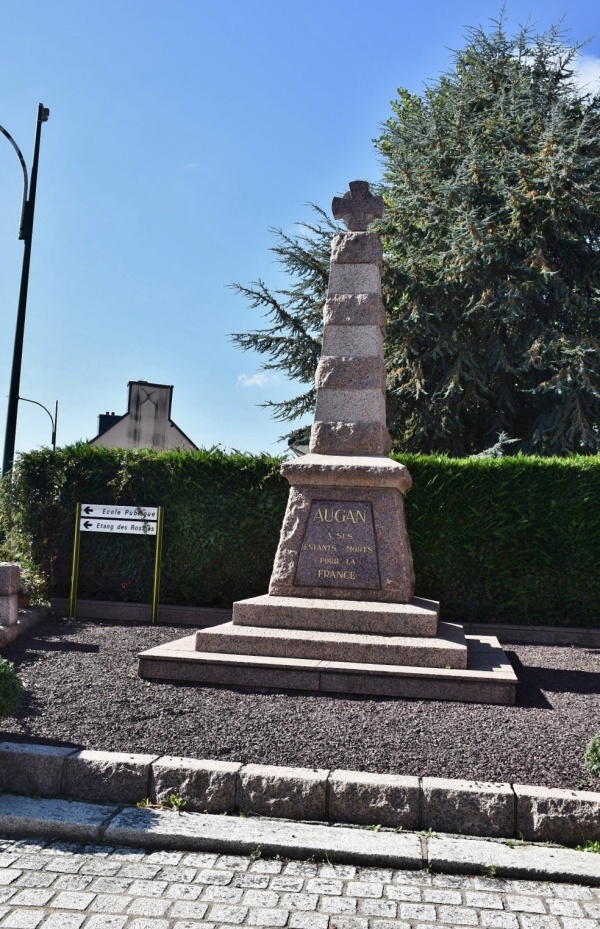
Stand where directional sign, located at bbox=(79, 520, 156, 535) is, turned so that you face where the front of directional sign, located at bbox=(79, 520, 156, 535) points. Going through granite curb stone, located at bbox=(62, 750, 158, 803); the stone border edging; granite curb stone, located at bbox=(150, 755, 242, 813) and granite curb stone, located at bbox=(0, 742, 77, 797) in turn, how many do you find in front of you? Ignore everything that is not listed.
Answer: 4

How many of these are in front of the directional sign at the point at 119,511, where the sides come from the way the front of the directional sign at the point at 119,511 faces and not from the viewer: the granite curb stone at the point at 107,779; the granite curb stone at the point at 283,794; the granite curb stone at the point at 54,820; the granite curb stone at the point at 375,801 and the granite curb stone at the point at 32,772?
5

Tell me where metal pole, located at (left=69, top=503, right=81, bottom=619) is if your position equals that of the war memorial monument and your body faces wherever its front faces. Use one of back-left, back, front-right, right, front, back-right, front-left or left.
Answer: back-right

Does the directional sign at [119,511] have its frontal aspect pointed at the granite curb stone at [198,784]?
yes

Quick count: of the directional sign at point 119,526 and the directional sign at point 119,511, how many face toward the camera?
2

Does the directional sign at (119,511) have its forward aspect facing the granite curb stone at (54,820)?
yes

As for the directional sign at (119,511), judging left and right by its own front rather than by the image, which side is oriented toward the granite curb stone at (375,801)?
front

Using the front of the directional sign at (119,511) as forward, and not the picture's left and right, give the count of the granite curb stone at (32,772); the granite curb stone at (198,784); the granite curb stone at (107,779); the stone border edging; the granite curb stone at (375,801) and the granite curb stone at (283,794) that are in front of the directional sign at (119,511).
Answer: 6

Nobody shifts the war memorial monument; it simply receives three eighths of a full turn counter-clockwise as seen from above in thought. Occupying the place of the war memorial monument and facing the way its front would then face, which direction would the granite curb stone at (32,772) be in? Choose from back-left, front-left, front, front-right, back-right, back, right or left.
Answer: back

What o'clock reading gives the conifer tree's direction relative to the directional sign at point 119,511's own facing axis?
The conifer tree is roughly at 8 o'clock from the directional sign.

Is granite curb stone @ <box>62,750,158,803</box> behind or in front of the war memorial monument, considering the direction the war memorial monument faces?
in front

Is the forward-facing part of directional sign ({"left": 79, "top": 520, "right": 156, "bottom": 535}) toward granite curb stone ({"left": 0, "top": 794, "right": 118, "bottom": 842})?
yes

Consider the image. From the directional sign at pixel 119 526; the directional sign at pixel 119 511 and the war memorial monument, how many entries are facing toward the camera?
3

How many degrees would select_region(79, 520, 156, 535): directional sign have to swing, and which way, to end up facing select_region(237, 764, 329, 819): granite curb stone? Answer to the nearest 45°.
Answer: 0° — it already faces it

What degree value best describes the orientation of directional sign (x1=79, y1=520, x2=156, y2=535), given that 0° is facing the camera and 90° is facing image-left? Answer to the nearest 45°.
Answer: approximately 0°

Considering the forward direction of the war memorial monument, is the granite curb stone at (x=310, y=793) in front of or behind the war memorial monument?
in front
